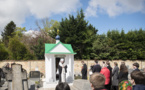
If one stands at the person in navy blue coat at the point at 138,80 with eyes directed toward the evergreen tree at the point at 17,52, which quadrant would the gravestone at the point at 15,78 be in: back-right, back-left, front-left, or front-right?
front-left

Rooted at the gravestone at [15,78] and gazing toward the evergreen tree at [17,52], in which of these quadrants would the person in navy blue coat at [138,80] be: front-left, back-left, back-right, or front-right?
back-right

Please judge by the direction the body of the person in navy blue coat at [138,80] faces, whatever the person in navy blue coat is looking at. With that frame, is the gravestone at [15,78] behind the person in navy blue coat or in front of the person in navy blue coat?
in front

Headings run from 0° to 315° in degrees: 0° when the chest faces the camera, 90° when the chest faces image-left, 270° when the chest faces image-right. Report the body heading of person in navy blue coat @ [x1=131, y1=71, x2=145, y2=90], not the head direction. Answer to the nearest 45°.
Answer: approximately 135°

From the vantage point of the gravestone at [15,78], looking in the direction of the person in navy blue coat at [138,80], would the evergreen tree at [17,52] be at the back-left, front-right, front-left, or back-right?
back-left

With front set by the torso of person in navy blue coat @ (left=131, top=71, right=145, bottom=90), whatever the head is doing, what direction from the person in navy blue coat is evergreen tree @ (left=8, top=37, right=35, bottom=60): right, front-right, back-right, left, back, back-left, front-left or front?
front
